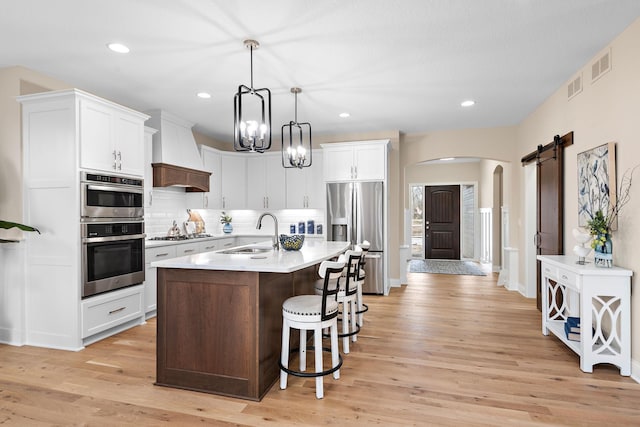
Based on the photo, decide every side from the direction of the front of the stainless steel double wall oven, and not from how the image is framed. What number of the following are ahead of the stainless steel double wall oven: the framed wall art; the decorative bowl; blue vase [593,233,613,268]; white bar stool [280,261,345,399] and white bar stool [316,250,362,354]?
5

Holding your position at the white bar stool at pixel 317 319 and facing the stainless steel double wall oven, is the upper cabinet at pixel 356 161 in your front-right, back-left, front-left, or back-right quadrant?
front-right

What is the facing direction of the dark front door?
toward the camera

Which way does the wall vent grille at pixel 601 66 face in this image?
to the viewer's left

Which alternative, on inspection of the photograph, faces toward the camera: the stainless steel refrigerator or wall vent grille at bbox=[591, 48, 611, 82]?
the stainless steel refrigerator

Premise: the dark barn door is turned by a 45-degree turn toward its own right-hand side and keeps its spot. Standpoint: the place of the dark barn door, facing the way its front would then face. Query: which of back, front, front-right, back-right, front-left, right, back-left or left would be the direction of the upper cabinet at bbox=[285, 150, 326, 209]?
front

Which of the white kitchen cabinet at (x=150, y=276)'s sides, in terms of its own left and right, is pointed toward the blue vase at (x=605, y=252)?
front

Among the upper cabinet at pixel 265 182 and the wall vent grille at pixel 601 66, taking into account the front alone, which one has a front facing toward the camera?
the upper cabinet

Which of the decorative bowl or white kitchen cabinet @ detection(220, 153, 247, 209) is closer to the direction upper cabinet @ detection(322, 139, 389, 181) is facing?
the decorative bowl

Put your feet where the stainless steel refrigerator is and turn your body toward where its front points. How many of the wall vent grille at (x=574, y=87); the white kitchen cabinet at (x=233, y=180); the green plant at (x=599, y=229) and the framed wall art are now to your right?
1

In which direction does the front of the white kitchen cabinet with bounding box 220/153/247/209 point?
toward the camera

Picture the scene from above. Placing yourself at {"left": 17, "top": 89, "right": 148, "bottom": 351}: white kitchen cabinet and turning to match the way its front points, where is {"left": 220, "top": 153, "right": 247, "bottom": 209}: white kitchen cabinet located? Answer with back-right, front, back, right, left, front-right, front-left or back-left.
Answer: left

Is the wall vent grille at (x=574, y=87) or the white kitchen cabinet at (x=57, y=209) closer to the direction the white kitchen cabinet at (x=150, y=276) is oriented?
the wall vent grille

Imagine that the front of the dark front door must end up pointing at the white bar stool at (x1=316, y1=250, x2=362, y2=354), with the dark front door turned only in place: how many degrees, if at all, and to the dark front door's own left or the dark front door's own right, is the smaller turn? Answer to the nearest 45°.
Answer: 0° — it already faces it

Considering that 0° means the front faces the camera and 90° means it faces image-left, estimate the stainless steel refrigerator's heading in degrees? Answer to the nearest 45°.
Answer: approximately 0°

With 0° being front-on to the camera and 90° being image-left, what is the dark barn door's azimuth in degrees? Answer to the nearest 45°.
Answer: approximately 45°

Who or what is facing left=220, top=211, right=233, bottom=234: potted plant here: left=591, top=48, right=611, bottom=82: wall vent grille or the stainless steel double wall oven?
the wall vent grille

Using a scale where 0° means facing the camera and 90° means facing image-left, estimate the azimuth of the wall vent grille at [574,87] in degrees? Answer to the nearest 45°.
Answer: approximately 45°

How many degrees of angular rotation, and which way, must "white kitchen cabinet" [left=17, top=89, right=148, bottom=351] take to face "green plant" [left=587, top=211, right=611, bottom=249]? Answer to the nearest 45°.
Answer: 0° — it already faces it
